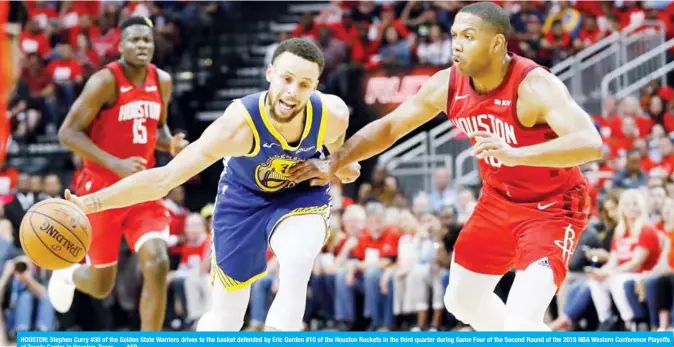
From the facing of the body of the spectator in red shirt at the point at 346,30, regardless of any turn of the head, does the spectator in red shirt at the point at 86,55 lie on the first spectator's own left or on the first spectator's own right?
on the first spectator's own right

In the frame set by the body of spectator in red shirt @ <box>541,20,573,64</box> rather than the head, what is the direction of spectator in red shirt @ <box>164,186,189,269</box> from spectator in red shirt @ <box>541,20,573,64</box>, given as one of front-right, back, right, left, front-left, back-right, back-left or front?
front-right

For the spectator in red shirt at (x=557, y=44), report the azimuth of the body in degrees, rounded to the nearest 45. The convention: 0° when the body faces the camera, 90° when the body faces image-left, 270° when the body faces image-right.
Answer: approximately 0°

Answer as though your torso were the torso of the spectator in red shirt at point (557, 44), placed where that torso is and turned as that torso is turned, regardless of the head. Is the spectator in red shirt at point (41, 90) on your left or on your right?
on your right
